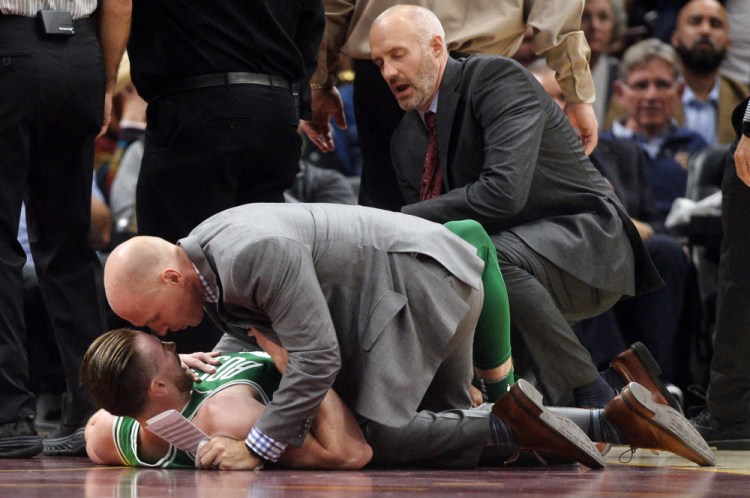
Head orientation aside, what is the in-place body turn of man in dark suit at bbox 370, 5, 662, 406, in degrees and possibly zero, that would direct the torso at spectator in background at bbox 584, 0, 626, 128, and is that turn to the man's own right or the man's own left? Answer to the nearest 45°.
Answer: approximately 135° to the man's own right

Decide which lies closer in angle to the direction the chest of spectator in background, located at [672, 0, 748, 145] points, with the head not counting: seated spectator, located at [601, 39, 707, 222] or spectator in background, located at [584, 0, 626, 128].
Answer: the seated spectator

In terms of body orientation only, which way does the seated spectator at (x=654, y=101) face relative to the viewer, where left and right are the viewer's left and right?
facing the viewer

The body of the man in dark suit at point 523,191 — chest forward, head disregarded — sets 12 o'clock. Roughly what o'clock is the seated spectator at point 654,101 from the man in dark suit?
The seated spectator is roughly at 5 o'clock from the man in dark suit.

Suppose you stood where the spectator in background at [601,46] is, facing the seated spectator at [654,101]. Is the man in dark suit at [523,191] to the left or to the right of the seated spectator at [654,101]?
right

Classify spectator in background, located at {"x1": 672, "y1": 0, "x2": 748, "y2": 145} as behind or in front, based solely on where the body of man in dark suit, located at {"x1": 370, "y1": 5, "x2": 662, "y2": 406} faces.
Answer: behind

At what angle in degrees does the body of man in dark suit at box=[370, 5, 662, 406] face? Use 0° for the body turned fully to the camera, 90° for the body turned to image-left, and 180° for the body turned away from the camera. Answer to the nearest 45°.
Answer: approximately 45°

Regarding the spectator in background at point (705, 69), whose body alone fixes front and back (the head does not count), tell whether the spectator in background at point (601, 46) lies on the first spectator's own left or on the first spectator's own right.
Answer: on the first spectator's own right

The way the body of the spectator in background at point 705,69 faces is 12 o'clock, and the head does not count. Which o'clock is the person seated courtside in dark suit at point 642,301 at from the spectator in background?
The person seated courtside in dark suit is roughly at 12 o'clock from the spectator in background.

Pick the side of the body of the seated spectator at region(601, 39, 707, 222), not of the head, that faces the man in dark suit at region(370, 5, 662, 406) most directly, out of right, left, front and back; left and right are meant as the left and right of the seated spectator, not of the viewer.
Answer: front

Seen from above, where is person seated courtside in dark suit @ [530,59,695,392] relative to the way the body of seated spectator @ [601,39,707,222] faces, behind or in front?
in front

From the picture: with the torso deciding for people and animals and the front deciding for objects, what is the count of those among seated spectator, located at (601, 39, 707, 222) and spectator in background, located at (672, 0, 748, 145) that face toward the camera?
2

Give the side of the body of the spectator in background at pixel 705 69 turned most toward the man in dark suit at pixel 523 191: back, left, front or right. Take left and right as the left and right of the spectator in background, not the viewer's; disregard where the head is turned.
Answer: front

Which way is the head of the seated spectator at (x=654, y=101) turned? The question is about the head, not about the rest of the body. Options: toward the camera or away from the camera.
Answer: toward the camera
